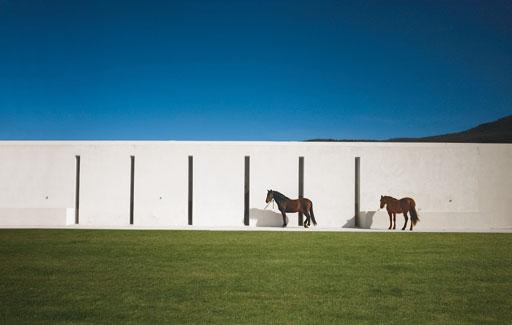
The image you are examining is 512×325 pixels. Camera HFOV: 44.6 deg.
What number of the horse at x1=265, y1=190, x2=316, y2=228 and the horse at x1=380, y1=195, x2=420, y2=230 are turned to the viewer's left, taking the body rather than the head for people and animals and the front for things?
2

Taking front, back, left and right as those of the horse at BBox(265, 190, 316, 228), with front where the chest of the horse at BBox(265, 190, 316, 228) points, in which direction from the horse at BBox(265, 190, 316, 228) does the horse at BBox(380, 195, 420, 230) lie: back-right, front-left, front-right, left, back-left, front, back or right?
back

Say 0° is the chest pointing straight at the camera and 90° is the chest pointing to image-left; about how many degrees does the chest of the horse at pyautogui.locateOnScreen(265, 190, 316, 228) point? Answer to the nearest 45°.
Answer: approximately 90°

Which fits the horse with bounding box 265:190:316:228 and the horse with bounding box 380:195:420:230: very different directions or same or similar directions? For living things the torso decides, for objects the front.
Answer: same or similar directions

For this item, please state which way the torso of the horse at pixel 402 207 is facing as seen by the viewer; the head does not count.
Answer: to the viewer's left

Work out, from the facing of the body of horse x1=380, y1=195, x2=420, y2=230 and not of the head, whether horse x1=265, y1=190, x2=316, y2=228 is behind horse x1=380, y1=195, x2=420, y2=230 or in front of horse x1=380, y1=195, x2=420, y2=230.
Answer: in front
